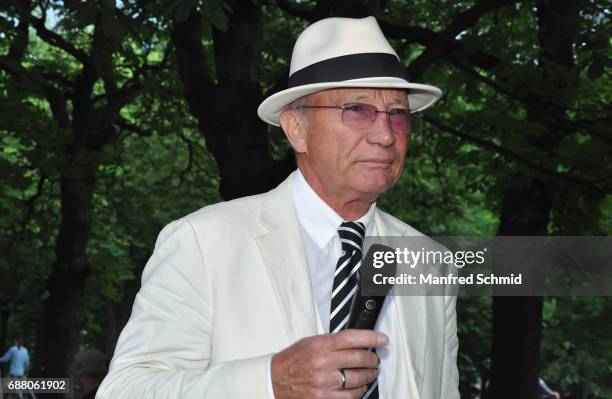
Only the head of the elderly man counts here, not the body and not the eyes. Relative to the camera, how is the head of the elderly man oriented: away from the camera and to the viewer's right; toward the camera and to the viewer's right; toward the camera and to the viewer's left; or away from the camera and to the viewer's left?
toward the camera and to the viewer's right

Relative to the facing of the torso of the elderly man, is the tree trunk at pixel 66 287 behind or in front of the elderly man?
behind

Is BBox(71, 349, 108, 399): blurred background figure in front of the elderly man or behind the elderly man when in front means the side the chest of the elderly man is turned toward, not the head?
behind

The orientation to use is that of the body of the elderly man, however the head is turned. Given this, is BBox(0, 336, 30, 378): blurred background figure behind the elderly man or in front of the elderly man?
behind

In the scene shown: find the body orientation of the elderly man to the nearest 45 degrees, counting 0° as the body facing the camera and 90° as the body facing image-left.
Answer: approximately 315°

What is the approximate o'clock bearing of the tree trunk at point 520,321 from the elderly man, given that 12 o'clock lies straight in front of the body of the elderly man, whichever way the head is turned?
The tree trunk is roughly at 8 o'clock from the elderly man.
